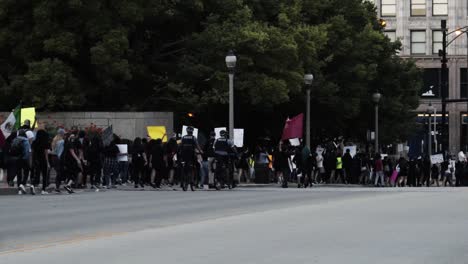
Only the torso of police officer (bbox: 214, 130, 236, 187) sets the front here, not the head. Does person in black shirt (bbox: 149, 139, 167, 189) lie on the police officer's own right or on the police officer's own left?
on the police officer's own left

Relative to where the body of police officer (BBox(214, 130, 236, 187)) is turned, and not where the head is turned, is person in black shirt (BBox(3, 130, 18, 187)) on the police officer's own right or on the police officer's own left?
on the police officer's own left
